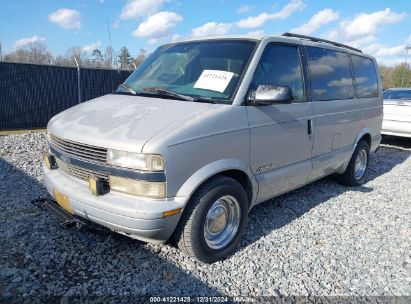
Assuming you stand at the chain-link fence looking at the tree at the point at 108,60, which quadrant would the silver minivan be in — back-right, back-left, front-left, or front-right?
back-right

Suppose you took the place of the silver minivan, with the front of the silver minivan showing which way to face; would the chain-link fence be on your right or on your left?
on your right

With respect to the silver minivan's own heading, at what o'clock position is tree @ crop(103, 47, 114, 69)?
The tree is roughly at 4 o'clock from the silver minivan.

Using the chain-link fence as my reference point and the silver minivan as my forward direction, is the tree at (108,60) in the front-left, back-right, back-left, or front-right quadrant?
back-left

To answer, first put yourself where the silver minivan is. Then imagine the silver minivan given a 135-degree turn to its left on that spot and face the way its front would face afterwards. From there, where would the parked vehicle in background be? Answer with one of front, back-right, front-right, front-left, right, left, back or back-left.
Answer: front-left

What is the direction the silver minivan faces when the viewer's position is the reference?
facing the viewer and to the left of the viewer
